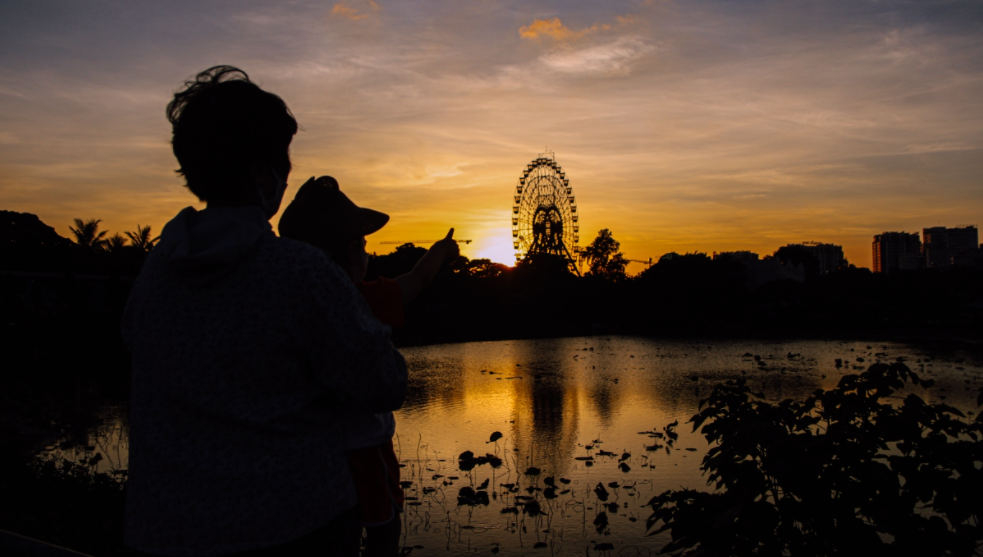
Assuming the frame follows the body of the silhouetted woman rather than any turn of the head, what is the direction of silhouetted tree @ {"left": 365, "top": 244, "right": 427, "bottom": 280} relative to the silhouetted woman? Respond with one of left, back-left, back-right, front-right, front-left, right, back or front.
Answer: front-left

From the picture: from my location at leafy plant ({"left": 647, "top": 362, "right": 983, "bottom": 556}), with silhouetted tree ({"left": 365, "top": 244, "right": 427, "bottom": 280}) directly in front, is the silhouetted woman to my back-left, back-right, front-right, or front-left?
back-left

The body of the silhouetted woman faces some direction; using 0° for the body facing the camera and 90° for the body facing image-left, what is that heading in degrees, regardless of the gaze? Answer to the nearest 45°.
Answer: approximately 225°

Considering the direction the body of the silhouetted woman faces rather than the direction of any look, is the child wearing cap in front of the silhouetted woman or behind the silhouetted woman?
in front
